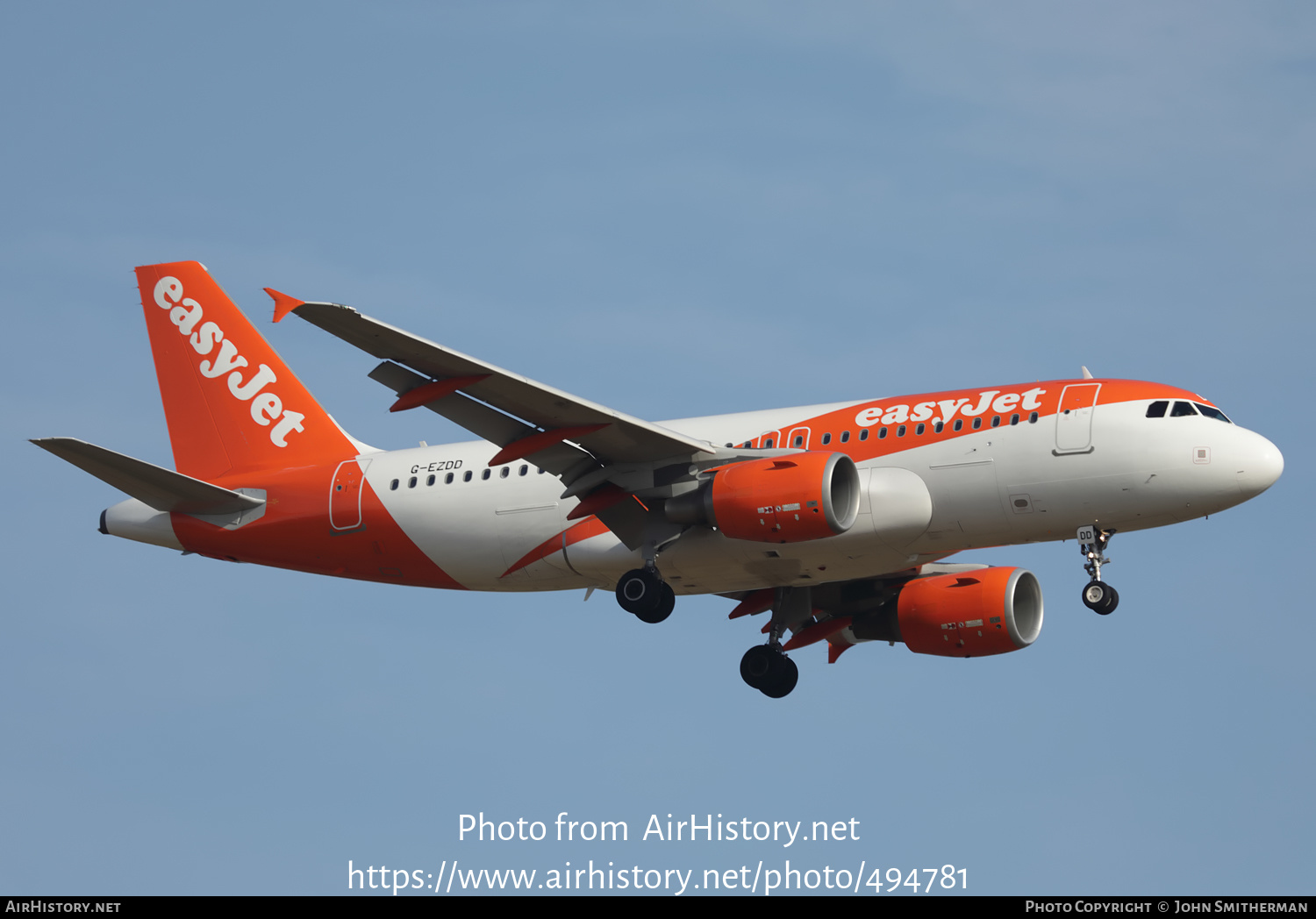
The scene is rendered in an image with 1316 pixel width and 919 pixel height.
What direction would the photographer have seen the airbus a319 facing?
facing the viewer and to the right of the viewer
